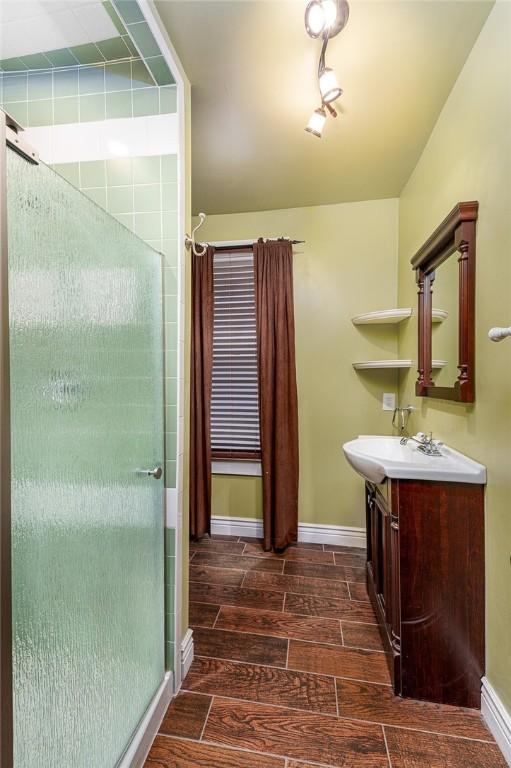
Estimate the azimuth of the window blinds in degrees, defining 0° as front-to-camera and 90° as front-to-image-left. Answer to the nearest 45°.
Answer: approximately 0°

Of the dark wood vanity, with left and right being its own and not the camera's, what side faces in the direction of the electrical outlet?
right

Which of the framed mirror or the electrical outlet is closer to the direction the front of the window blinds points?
the framed mirror

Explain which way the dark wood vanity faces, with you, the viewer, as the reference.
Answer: facing to the left of the viewer

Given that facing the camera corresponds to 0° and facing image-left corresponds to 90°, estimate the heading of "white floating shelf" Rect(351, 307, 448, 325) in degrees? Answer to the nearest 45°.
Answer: approximately 45°

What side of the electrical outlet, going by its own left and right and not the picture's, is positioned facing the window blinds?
right

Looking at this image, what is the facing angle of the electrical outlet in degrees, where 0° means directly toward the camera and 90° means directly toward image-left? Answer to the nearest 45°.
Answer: approximately 0°

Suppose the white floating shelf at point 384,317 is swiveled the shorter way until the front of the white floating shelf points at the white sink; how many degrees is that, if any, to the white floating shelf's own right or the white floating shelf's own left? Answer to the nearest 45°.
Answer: approximately 45° to the white floating shelf's own left

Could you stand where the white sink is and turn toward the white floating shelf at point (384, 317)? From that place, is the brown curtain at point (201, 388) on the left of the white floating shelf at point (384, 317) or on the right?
left
